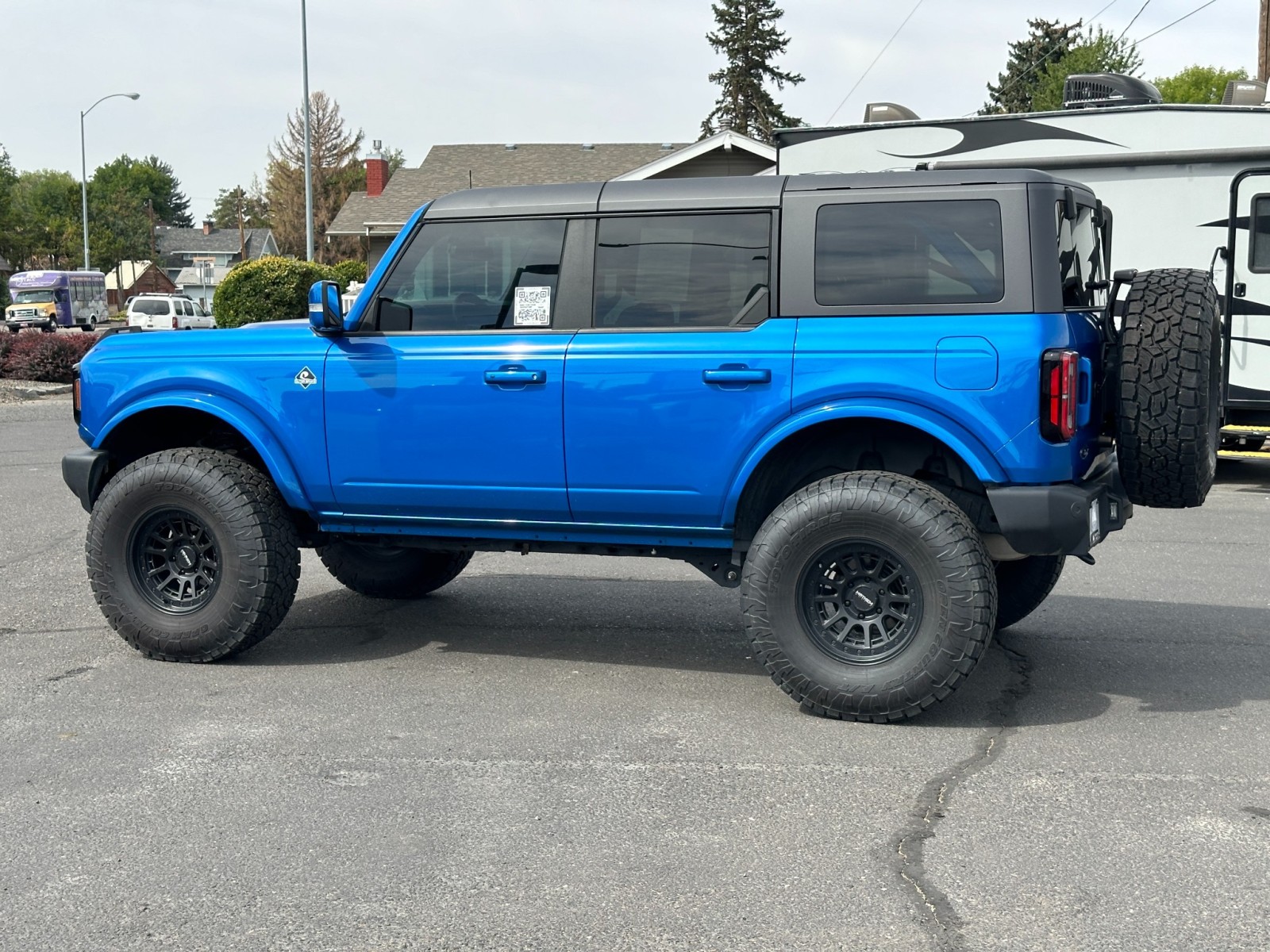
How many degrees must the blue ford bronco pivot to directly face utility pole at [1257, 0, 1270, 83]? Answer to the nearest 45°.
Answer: approximately 135° to its right

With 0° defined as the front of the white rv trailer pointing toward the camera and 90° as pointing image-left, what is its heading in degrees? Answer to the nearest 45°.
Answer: approximately 270°

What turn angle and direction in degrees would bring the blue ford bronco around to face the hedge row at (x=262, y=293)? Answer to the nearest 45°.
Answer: approximately 90° to its right

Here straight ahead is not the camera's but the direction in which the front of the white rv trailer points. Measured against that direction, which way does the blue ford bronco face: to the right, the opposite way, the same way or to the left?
the opposite way

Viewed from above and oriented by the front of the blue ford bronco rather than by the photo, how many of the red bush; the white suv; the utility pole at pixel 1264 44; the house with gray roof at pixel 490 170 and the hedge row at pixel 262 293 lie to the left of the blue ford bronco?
0

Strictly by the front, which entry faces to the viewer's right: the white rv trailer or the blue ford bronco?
the white rv trailer

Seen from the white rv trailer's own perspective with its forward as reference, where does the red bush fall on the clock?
The red bush is roughly at 7 o'clock from the white rv trailer.

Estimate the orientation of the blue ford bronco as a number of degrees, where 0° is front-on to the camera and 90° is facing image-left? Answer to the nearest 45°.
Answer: approximately 90°

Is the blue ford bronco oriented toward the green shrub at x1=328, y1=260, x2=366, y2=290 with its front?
no

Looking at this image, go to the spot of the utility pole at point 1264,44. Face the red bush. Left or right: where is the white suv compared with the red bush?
right

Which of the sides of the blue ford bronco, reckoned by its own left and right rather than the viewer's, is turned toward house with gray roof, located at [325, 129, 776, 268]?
right

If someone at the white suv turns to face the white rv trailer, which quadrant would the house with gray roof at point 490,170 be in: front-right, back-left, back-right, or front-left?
front-left

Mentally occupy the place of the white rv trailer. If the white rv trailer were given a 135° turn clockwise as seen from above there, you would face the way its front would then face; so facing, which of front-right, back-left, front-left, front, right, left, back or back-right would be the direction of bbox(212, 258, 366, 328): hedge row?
right

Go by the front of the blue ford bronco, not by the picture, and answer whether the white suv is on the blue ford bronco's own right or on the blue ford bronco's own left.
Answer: on the blue ford bronco's own right

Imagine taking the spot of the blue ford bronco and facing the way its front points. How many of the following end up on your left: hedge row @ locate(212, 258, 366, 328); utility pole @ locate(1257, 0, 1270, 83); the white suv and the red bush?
0
